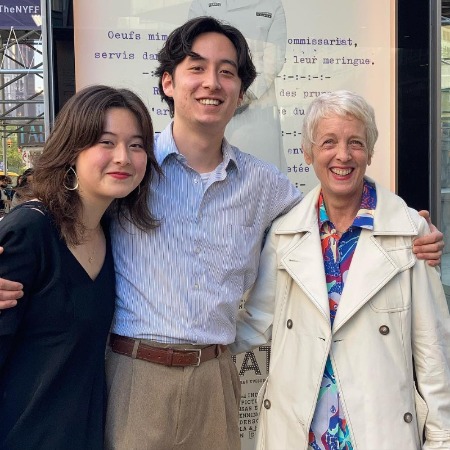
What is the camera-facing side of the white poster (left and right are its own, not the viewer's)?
front

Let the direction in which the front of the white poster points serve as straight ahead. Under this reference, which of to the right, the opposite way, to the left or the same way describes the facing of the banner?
the same way

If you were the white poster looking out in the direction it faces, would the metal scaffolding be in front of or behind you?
behind

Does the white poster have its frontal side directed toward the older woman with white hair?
yes

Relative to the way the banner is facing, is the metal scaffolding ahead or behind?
behind

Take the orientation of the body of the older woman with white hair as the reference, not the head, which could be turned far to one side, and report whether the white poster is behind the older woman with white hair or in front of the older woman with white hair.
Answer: behind

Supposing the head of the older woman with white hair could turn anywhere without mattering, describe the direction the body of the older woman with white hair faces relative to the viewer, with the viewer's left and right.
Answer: facing the viewer

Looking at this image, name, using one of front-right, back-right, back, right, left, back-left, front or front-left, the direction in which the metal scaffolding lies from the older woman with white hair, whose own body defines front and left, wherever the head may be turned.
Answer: back-right

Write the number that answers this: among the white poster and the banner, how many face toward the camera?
2

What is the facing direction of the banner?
toward the camera

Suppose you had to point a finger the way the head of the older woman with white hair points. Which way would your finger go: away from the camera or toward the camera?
toward the camera

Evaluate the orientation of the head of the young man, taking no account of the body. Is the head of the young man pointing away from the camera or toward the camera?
toward the camera

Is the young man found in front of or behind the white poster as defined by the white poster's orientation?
in front
